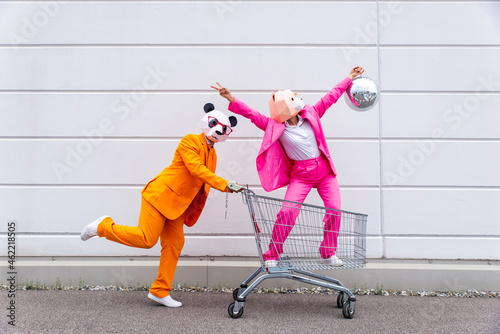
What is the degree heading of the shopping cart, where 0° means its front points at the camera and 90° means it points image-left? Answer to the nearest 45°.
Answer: approximately 270°

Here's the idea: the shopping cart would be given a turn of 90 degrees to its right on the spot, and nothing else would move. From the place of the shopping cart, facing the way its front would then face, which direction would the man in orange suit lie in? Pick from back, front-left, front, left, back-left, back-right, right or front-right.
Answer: right
